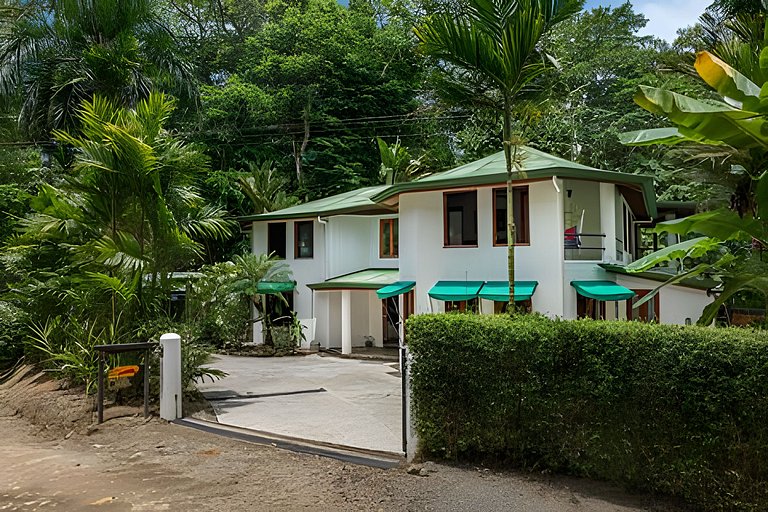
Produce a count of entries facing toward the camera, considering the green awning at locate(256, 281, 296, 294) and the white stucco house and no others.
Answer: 2

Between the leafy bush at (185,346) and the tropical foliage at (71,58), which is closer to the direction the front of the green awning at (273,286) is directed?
the leafy bush

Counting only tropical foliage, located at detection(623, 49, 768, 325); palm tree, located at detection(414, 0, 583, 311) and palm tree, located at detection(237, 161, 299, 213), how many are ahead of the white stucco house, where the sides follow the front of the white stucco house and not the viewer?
2

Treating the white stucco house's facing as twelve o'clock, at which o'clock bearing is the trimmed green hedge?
The trimmed green hedge is roughly at 12 o'clock from the white stucco house.

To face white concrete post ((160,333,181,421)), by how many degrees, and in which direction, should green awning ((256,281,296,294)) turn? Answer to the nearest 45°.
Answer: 0° — it already faces it

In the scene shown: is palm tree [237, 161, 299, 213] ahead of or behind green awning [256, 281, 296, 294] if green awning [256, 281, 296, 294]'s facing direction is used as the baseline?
behind

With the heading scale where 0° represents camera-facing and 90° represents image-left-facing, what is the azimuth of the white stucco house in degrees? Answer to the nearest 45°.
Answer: approximately 0°
